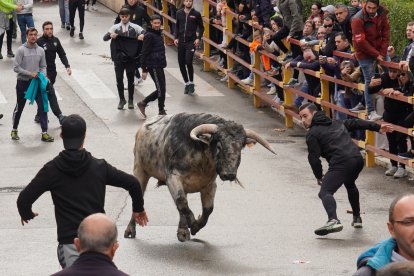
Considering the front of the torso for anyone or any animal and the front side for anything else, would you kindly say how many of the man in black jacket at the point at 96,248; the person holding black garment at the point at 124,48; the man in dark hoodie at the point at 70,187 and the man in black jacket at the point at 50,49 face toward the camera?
2

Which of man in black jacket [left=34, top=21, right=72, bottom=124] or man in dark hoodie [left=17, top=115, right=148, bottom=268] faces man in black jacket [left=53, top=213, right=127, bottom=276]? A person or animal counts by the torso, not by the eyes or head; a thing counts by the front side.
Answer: man in black jacket [left=34, top=21, right=72, bottom=124]

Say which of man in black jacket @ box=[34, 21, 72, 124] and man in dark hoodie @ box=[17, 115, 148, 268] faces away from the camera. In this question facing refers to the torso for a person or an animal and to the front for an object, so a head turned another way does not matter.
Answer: the man in dark hoodie

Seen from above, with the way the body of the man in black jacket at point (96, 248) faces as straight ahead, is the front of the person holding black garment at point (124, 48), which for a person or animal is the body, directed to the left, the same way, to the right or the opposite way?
the opposite way

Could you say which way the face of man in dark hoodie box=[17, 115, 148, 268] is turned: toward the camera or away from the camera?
away from the camera

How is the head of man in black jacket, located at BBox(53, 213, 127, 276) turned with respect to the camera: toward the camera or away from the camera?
away from the camera

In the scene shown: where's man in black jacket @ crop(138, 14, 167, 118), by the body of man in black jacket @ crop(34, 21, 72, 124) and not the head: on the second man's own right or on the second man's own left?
on the second man's own left

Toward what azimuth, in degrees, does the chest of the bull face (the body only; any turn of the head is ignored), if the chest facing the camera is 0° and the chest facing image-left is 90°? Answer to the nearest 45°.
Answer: approximately 315°

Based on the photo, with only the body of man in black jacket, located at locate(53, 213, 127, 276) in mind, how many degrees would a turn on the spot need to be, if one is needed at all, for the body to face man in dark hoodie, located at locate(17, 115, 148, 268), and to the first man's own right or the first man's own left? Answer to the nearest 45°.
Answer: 0° — they already face them

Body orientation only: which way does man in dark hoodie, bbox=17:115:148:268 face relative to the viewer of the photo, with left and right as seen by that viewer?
facing away from the viewer

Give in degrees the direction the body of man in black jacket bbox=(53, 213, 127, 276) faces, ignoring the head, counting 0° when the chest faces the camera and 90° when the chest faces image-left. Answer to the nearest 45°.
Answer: approximately 180°
